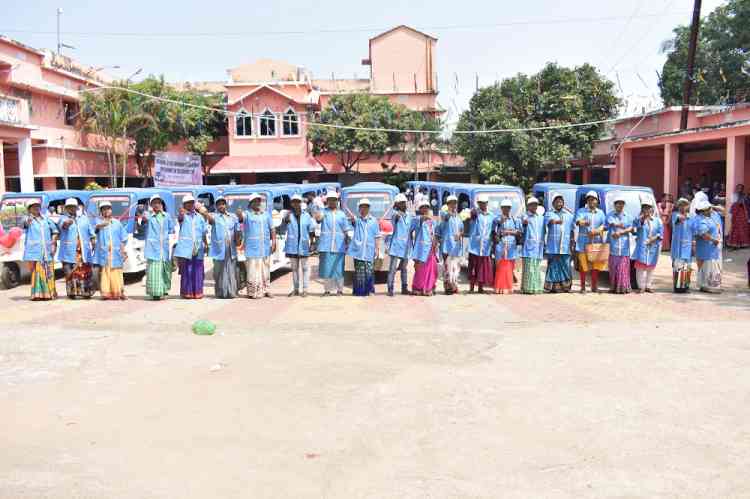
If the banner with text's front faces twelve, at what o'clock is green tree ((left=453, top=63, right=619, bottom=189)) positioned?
The green tree is roughly at 9 o'clock from the banner with text.

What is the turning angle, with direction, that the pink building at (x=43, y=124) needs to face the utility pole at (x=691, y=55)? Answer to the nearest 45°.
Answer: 0° — it already faces it

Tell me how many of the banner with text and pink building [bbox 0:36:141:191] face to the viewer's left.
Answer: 0

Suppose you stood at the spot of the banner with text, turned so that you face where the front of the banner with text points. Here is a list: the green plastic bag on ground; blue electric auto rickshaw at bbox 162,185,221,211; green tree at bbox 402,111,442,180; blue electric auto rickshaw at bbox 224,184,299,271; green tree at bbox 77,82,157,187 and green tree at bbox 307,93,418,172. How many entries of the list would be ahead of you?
3

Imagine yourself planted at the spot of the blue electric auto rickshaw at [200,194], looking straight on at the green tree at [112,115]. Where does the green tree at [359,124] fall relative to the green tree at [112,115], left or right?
right

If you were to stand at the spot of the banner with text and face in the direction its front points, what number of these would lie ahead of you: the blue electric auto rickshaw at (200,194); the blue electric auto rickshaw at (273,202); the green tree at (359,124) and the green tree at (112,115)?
2

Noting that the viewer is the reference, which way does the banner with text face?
facing the viewer

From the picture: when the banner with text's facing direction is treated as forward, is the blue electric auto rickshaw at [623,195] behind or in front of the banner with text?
in front

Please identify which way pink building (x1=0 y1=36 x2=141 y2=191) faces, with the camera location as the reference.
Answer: facing the viewer and to the right of the viewer

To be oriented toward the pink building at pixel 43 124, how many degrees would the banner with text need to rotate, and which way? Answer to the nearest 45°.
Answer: approximately 135° to its right

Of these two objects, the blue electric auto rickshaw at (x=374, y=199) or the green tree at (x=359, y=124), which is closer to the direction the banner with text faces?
the blue electric auto rickshaw

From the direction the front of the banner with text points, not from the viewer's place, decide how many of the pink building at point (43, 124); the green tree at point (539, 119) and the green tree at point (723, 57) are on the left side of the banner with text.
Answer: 2

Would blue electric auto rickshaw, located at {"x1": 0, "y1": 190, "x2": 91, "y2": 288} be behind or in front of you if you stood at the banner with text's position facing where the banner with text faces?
in front

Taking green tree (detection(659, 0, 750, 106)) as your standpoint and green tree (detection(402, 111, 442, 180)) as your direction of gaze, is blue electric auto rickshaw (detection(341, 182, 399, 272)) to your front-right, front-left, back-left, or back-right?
front-left

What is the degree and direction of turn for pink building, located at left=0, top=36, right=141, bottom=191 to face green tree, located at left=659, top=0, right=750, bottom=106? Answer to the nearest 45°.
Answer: approximately 45° to its left

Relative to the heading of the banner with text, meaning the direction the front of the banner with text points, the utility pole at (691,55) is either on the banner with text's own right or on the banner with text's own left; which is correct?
on the banner with text's own left

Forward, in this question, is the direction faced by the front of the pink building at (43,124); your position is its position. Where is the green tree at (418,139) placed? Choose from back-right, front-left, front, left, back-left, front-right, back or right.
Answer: front-left

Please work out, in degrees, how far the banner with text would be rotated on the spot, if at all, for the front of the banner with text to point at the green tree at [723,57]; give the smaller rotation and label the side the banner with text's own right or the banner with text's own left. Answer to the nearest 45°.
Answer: approximately 90° to the banner with text's own left
